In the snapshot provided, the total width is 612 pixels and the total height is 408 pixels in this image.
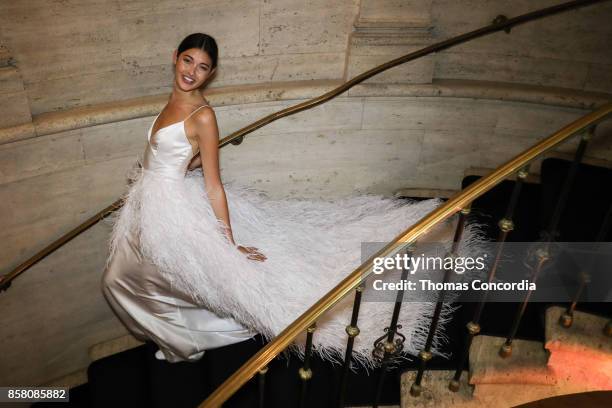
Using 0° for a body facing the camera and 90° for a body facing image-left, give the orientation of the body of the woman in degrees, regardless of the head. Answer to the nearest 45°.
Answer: approximately 45°
